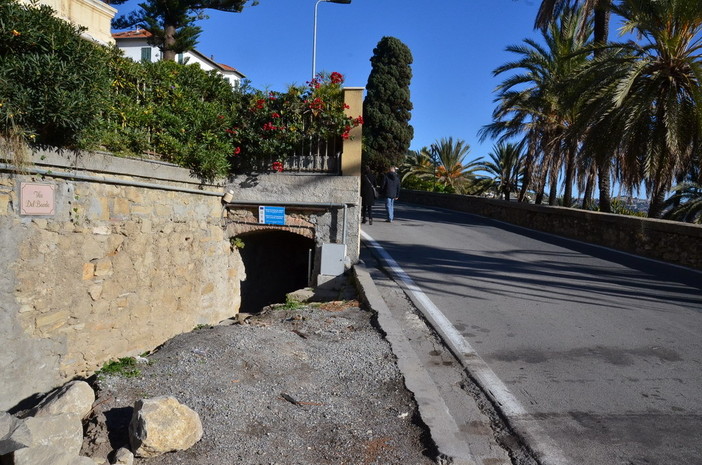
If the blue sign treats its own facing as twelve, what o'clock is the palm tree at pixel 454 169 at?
The palm tree is roughly at 7 o'clock from the blue sign.

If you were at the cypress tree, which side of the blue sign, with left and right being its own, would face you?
back

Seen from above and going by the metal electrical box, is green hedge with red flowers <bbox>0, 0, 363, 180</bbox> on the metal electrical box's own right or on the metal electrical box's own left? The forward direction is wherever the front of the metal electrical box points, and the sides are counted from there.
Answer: on the metal electrical box's own right

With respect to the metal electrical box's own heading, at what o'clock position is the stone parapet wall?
The stone parapet wall is roughly at 8 o'clock from the metal electrical box.

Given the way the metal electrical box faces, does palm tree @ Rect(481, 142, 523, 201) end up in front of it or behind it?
behind

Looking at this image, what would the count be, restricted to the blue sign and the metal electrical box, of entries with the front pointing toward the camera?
2

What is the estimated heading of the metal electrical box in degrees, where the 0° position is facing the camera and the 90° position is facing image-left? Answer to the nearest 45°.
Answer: approximately 0°

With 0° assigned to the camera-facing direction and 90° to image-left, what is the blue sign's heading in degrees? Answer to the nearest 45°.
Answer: approximately 0°
